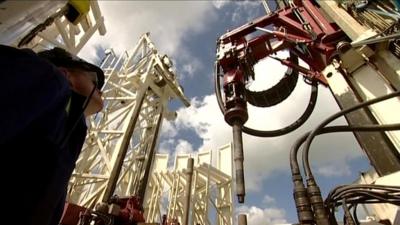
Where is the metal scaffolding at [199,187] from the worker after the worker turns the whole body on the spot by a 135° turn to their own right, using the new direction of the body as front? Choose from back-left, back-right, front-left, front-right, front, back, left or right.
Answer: back

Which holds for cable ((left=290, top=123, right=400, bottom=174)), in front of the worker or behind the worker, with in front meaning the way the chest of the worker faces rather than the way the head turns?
in front

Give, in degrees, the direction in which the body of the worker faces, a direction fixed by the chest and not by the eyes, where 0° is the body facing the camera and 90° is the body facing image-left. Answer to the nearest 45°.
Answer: approximately 270°

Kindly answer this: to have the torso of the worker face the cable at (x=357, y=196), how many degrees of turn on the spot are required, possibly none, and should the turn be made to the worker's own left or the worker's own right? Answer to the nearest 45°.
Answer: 0° — they already face it

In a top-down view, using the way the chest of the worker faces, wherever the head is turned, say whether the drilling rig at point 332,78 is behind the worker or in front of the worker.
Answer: in front
